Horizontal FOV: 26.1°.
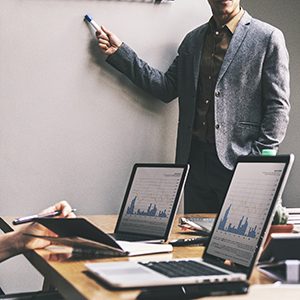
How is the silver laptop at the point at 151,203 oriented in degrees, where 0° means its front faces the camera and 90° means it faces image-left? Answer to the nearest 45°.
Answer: approximately 45°

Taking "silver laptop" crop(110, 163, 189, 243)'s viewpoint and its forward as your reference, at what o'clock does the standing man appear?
The standing man is roughly at 5 o'clock from the silver laptop.

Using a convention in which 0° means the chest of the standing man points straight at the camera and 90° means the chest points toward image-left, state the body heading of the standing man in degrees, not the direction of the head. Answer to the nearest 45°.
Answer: approximately 45°

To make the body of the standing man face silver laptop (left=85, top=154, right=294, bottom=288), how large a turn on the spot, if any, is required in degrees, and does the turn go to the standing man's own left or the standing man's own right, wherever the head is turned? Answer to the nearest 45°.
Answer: approximately 45° to the standing man's own left
